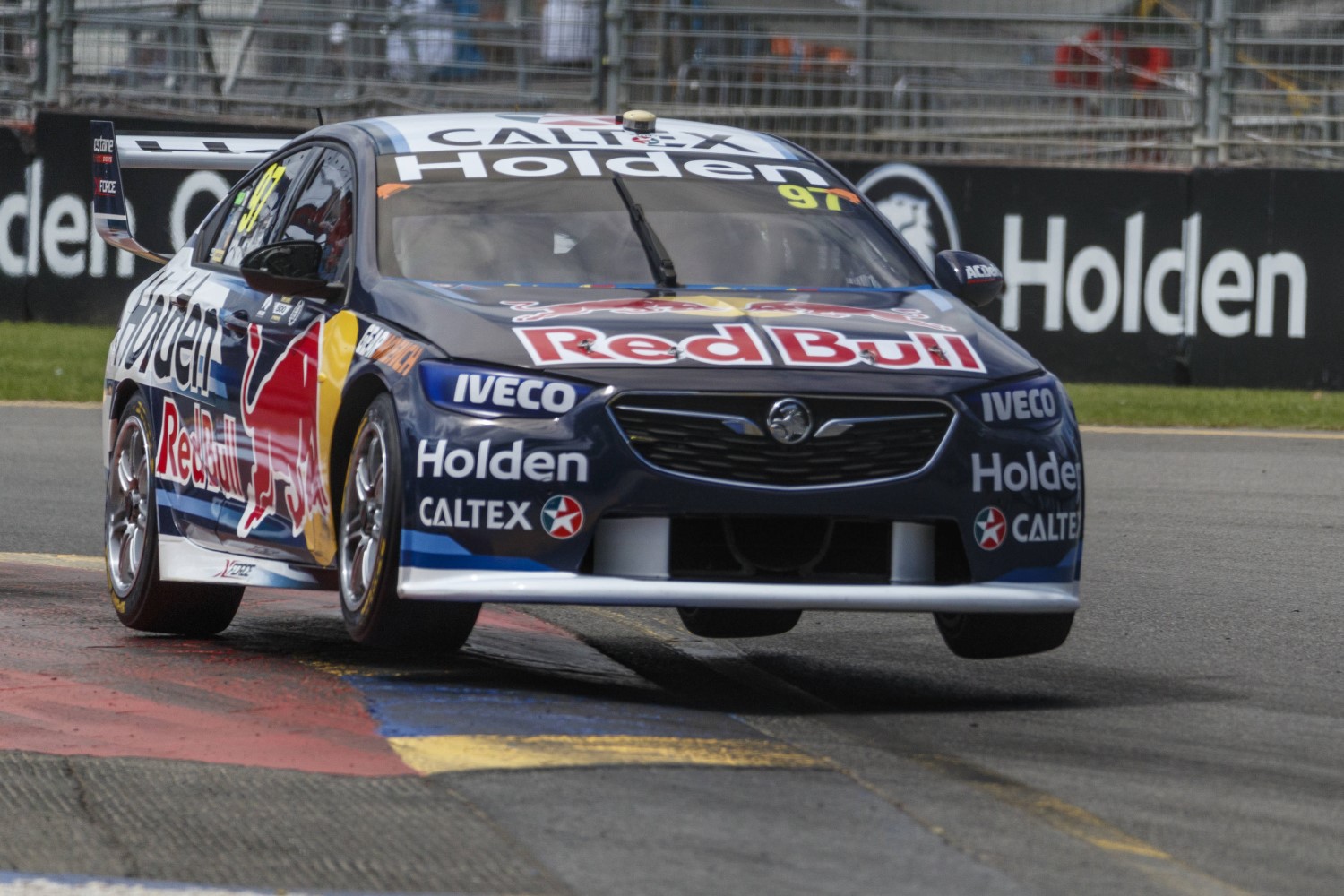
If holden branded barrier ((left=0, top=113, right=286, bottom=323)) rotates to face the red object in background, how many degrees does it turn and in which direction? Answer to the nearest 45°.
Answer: approximately 90° to its left

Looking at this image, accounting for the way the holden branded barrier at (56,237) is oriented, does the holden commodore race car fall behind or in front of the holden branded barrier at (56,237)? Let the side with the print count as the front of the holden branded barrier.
in front

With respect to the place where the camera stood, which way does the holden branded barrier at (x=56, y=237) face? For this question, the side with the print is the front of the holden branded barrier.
facing the viewer

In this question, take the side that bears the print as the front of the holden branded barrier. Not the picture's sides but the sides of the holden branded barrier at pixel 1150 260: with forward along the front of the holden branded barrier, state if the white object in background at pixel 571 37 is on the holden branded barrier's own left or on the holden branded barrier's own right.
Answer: on the holden branded barrier's own right

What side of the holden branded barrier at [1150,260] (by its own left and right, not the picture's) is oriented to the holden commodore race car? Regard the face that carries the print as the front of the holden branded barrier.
front

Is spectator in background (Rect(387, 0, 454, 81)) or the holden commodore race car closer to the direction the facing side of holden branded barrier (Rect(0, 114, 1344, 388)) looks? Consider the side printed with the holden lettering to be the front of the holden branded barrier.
the holden commodore race car

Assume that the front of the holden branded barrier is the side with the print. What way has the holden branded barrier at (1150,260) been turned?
toward the camera

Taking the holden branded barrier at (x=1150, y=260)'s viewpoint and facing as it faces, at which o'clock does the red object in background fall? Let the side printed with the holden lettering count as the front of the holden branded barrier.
The red object in background is roughly at 6 o'clock from the holden branded barrier.
